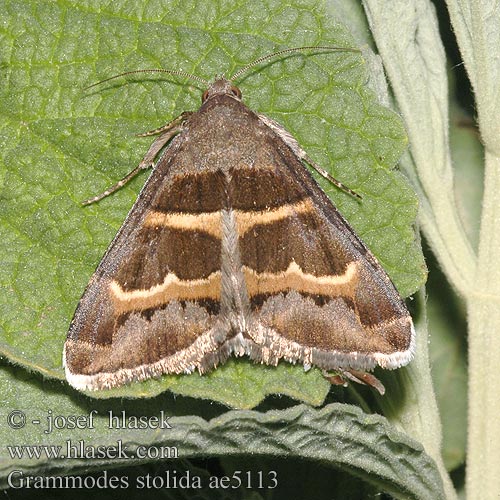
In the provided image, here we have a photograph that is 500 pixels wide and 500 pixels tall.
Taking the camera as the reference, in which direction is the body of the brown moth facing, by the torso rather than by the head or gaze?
away from the camera

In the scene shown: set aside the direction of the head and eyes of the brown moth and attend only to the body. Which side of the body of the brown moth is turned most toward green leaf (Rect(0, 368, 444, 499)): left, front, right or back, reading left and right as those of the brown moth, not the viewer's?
back
